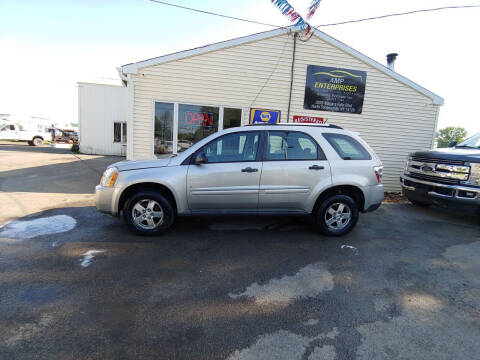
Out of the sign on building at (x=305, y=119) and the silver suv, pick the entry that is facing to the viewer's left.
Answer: the silver suv

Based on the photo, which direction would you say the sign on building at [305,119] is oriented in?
toward the camera

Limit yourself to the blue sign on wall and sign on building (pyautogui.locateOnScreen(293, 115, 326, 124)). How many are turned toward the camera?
2

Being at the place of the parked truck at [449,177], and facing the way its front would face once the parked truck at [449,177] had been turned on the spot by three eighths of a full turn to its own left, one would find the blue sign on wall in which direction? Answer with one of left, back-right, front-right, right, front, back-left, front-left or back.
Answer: back

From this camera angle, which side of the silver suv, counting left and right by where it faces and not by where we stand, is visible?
left

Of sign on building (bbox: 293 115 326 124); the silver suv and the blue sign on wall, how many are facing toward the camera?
2

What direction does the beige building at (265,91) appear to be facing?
toward the camera

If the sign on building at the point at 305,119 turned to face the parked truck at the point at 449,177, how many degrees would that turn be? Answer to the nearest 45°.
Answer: approximately 45° to its left

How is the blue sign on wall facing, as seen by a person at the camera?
facing the viewer

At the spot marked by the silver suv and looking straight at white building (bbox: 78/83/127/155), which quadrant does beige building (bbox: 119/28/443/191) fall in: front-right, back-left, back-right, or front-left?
front-right

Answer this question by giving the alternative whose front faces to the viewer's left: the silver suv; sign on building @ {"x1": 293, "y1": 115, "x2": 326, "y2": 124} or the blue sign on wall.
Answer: the silver suv

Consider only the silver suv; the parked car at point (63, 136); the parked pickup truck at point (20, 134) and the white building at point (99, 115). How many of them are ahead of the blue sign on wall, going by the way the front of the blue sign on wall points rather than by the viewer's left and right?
1

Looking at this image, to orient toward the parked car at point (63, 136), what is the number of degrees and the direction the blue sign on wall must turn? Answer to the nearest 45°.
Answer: approximately 135° to its right

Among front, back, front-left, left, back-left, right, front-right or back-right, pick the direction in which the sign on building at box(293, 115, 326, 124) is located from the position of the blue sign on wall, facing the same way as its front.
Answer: left

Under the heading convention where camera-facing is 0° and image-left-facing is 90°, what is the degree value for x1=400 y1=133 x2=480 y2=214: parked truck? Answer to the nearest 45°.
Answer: approximately 45°

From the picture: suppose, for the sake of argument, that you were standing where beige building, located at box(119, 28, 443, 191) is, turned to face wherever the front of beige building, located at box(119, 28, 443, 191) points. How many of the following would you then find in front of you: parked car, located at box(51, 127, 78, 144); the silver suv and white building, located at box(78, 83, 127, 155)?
1

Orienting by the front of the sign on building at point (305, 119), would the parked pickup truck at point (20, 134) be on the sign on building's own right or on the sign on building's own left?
on the sign on building's own right
